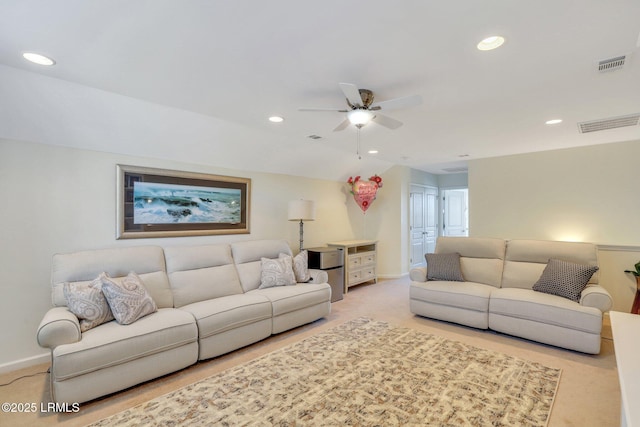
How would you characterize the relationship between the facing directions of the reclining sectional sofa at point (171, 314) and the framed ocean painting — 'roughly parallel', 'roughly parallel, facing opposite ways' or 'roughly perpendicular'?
roughly parallel

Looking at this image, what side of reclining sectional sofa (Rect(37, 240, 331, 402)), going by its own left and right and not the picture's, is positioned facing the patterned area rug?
front

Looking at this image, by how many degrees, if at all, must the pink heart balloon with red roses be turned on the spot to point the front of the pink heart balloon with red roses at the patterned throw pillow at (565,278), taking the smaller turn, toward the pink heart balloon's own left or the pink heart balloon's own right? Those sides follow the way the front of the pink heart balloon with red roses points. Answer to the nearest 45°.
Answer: approximately 45° to the pink heart balloon's own left

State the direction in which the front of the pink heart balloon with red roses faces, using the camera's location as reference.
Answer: facing the viewer

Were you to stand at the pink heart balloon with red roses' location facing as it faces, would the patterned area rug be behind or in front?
in front

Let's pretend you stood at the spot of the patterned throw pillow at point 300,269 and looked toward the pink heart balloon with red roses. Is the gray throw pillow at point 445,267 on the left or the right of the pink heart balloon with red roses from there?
right

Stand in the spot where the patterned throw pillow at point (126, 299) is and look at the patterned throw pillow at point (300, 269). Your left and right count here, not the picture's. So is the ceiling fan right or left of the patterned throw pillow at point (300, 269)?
right

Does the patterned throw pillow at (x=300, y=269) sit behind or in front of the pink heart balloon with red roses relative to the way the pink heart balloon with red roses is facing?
in front

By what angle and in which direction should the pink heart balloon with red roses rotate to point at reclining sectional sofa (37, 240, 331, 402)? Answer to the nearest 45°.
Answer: approximately 45° to its right

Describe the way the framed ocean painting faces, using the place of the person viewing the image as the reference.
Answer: facing the viewer and to the right of the viewer

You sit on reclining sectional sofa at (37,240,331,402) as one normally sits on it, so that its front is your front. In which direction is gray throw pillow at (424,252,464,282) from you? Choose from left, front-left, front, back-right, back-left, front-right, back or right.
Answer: front-left
